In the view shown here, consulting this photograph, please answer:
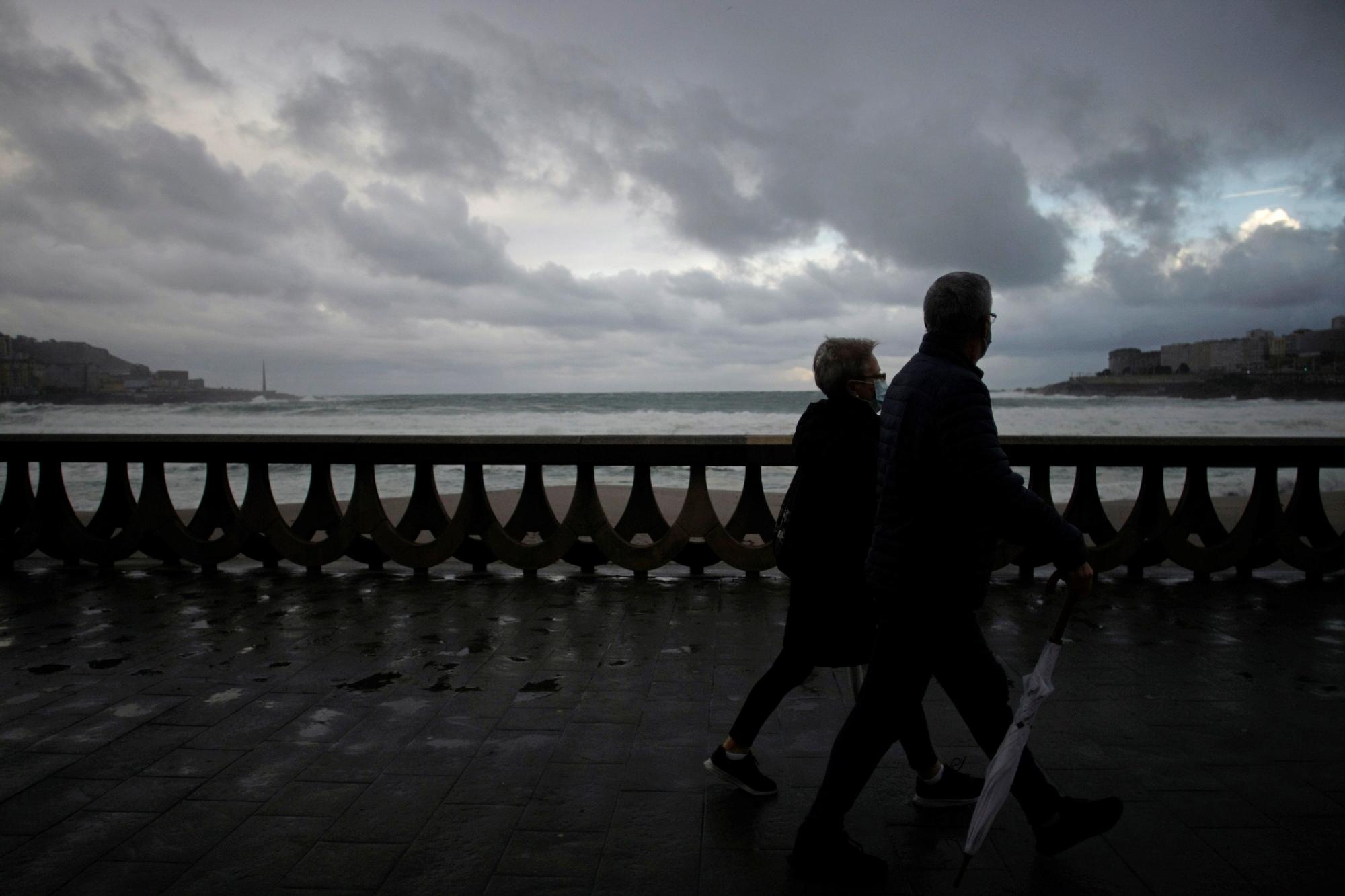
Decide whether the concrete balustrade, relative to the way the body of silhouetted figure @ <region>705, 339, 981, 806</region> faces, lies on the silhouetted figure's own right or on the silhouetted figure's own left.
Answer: on the silhouetted figure's own left

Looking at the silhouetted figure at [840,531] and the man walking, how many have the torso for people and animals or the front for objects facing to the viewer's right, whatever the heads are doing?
2

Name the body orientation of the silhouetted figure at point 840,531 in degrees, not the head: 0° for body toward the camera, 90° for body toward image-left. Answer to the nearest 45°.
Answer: approximately 270°

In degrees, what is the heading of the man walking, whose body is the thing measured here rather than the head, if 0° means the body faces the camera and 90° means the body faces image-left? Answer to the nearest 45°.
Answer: approximately 270°
